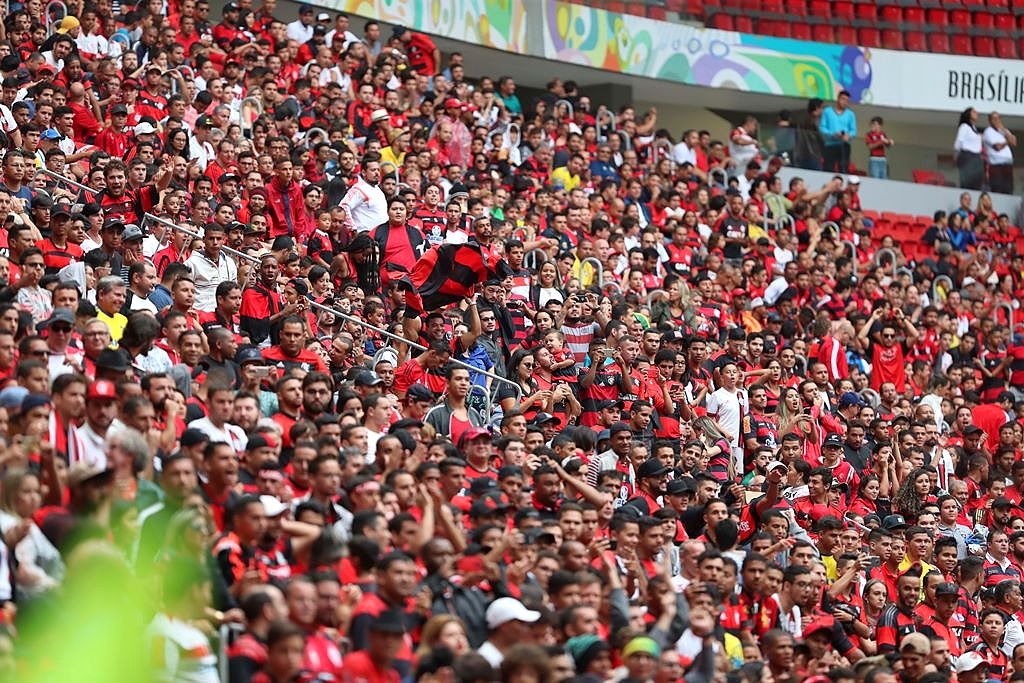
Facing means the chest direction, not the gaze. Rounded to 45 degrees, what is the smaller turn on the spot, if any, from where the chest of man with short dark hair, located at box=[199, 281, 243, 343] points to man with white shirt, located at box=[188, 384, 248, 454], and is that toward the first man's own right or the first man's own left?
approximately 45° to the first man's own right

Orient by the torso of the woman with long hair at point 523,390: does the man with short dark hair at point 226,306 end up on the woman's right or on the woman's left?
on the woman's right

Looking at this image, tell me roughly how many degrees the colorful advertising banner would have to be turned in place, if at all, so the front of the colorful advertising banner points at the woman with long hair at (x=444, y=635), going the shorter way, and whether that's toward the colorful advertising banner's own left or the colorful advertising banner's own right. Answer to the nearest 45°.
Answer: approximately 45° to the colorful advertising banner's own right

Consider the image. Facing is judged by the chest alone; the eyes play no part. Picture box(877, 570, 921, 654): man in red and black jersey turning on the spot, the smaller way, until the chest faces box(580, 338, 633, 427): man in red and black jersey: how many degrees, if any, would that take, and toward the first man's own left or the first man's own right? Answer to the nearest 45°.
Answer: approximately 180°

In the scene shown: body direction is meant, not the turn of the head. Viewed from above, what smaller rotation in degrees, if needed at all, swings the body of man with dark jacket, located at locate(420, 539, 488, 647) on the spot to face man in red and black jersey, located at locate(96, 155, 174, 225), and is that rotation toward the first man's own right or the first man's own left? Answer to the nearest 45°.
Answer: approximately 180°

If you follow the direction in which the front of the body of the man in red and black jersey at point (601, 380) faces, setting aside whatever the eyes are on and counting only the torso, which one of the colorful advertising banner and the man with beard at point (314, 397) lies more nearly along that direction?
the man with beard

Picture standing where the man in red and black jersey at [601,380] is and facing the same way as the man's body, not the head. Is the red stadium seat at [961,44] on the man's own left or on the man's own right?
on the man's own left

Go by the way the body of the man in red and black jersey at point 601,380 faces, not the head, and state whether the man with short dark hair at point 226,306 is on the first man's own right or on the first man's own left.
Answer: on the first man's own right

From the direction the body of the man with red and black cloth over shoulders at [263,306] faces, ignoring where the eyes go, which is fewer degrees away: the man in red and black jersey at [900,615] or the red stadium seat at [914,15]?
the man in red and black jersey

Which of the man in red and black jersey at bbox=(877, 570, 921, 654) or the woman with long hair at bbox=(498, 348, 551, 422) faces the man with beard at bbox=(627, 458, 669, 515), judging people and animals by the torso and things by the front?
the woman with long hair
